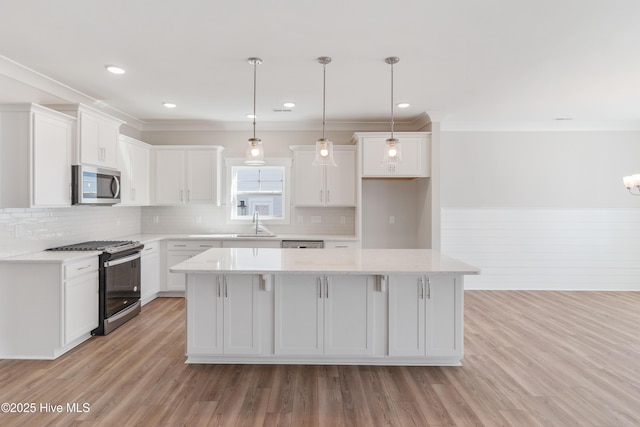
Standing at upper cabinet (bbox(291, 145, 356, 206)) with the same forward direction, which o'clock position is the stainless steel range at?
The stainless steel range is roughly at 2 o'clock from the upper cabinet.

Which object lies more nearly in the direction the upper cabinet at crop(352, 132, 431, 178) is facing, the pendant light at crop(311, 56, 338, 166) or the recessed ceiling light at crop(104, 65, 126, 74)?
the pendant light

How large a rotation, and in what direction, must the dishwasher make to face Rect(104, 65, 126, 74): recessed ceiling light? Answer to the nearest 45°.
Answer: approximately 45° to its right

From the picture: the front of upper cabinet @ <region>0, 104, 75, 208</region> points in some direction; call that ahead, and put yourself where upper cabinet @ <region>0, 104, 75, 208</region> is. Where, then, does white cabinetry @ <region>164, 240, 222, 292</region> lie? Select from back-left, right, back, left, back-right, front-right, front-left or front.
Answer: left

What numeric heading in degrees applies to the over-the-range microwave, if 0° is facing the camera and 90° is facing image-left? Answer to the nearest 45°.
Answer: approximately 315°

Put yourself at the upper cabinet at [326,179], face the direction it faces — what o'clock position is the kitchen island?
The kitchen island is roughly at 12 o'clock from the upper cabinet.

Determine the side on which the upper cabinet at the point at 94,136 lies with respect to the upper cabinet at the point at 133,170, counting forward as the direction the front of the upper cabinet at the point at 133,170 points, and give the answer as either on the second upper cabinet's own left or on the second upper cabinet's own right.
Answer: on the second upper cabinet's own right

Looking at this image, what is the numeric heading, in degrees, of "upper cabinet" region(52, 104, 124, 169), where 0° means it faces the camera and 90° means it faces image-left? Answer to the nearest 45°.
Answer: approximately 315°

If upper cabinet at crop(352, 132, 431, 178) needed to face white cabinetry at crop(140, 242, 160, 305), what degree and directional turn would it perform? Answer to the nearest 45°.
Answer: approximately 90° to its right

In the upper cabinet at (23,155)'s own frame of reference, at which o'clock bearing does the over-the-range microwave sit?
The over-the-range microwave is roughly at 9 o'clock from the upper cabinet.
